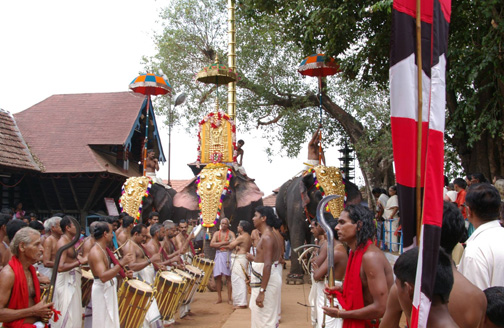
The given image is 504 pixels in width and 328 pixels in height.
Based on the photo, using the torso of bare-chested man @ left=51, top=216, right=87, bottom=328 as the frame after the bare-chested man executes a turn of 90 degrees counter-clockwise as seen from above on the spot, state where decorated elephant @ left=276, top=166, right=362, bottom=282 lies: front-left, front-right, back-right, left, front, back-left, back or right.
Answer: front-right

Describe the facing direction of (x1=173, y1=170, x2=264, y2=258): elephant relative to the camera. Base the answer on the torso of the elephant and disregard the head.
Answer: toward the camera

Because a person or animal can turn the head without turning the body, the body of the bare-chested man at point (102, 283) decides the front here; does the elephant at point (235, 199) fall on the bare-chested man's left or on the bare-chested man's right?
on the bare-chested man's left

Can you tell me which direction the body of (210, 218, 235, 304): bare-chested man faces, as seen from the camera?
toward the camera

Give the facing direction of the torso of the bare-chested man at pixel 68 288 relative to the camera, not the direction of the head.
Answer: to the viewer's right

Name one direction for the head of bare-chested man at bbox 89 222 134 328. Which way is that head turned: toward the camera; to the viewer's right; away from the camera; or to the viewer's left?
to the viewer's right

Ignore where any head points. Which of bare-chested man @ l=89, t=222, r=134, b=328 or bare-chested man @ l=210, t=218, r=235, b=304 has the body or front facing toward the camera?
bare-chested man @ l=210, t=218, r=235, b=304

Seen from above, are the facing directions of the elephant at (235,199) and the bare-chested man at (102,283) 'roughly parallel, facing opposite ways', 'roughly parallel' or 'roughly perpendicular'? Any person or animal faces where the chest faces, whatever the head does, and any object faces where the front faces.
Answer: roughly perpendicular

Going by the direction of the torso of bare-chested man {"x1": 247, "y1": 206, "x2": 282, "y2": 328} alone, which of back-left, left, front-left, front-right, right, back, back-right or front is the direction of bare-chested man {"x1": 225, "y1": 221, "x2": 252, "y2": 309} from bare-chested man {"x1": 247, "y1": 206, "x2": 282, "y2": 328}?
right

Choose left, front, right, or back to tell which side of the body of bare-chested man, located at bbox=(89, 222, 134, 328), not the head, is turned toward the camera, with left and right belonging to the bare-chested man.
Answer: right

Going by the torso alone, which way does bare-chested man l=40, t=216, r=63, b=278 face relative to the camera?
to the viewer's right

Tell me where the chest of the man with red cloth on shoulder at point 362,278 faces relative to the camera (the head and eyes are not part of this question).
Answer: to the viewer's left

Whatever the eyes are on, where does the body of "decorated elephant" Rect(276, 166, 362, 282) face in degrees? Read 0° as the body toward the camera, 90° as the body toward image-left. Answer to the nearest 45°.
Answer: approximately 315°

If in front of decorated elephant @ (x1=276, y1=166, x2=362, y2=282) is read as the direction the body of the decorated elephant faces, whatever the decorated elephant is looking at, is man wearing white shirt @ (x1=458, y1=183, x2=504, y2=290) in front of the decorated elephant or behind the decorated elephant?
in front
